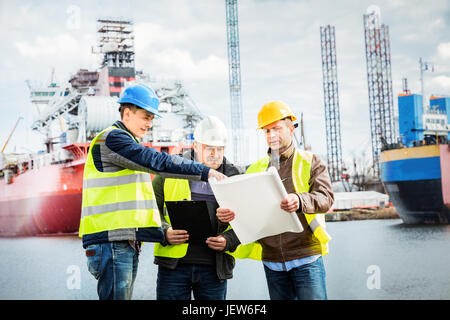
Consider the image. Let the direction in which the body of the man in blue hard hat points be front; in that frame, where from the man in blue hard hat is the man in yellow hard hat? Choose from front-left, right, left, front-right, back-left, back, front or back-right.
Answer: front

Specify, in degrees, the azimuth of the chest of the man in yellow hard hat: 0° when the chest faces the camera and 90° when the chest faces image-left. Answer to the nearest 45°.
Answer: approximately 45°

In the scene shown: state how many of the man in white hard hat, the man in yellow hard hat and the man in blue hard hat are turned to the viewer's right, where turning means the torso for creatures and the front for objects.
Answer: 1

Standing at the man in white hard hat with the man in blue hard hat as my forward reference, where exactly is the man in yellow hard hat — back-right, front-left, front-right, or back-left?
back-left

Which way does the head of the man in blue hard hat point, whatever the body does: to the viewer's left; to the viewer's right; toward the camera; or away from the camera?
to the viewer's right

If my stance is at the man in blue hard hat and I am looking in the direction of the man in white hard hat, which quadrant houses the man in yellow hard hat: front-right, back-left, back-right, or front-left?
front-right

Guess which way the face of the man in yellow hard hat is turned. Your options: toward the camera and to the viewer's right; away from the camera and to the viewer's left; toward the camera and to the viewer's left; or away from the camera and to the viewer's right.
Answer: toward the camera and to the viewer's left

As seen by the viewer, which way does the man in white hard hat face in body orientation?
toward the camera

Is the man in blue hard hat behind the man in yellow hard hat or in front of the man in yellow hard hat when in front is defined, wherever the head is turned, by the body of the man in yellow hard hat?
in front

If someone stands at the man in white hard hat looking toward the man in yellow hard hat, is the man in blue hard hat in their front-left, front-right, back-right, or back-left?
back-right

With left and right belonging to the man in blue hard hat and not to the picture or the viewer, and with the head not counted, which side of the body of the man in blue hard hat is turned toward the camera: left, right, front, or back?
right

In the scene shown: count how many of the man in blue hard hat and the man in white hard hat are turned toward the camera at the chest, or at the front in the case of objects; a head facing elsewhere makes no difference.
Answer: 1

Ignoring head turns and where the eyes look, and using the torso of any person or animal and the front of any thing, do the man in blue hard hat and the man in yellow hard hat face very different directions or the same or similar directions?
very different directions

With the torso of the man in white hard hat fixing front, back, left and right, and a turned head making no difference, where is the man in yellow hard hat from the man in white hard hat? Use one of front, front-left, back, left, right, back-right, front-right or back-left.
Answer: left
